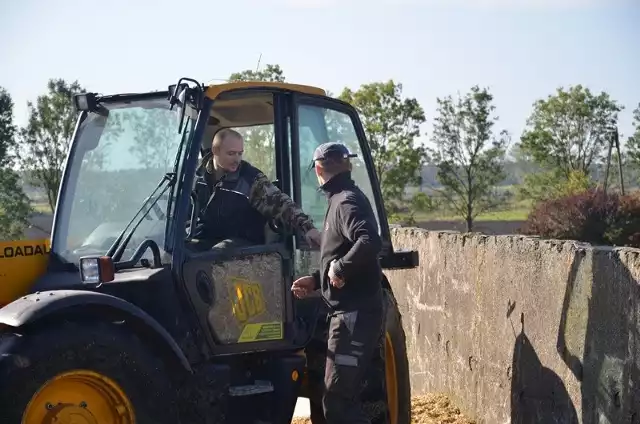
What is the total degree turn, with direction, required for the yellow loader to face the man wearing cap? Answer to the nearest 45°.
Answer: approximately 135° to its left

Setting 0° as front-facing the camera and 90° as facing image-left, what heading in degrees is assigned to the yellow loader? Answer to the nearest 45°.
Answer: approximately 45°

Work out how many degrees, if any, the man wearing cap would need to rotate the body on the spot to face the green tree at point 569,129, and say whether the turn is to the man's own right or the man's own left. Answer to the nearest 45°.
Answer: approximately 90° to the man's own right

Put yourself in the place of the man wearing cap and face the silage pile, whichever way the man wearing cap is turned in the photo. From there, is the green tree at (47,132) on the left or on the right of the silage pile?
left

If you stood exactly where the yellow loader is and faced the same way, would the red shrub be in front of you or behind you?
behind

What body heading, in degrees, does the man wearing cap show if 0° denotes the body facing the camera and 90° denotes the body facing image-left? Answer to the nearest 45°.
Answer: approximately 90°

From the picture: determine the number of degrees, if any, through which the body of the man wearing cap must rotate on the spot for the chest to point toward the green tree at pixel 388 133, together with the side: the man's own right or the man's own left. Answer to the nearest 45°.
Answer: approximately 90° to the man's own right

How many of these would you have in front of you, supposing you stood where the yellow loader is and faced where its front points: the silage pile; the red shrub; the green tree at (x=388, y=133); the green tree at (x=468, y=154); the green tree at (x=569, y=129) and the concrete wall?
0

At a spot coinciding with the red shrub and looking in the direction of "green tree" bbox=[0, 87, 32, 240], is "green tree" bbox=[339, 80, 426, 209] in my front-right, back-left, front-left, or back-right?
front-right

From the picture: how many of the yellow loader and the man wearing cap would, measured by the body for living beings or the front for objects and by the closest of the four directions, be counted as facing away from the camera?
0

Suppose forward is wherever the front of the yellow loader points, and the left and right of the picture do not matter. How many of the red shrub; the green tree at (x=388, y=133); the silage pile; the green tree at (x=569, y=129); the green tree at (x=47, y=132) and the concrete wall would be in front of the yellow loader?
0

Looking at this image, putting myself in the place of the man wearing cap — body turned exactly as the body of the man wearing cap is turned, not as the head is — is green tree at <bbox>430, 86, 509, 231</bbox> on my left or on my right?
on my right

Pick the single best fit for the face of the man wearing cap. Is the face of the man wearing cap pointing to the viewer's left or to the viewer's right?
to the viewer's left

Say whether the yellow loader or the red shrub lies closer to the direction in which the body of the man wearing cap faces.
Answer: the yellow loader
